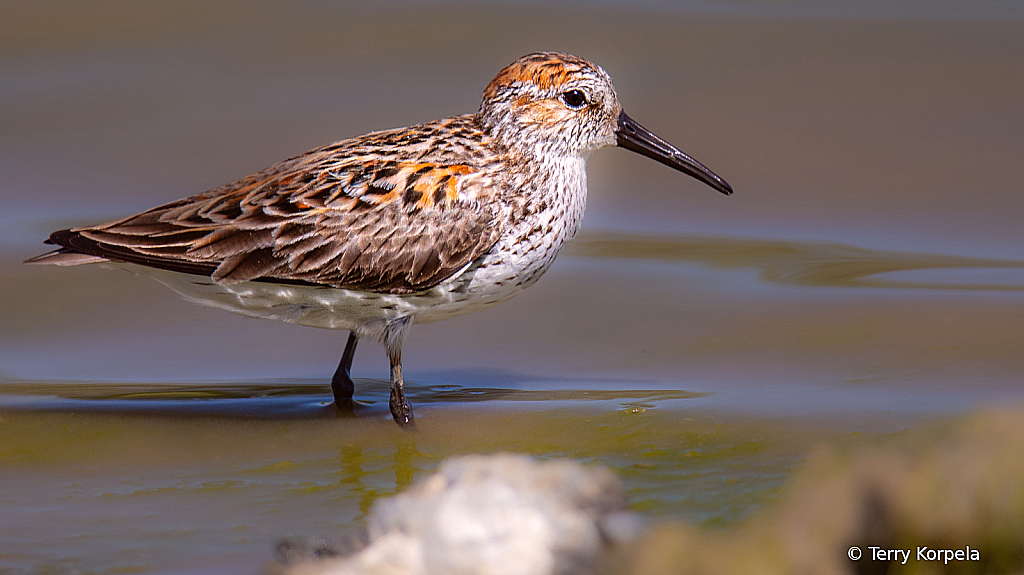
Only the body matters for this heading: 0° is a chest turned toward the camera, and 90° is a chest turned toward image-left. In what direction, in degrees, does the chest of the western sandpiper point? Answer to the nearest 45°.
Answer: approximately 270°
